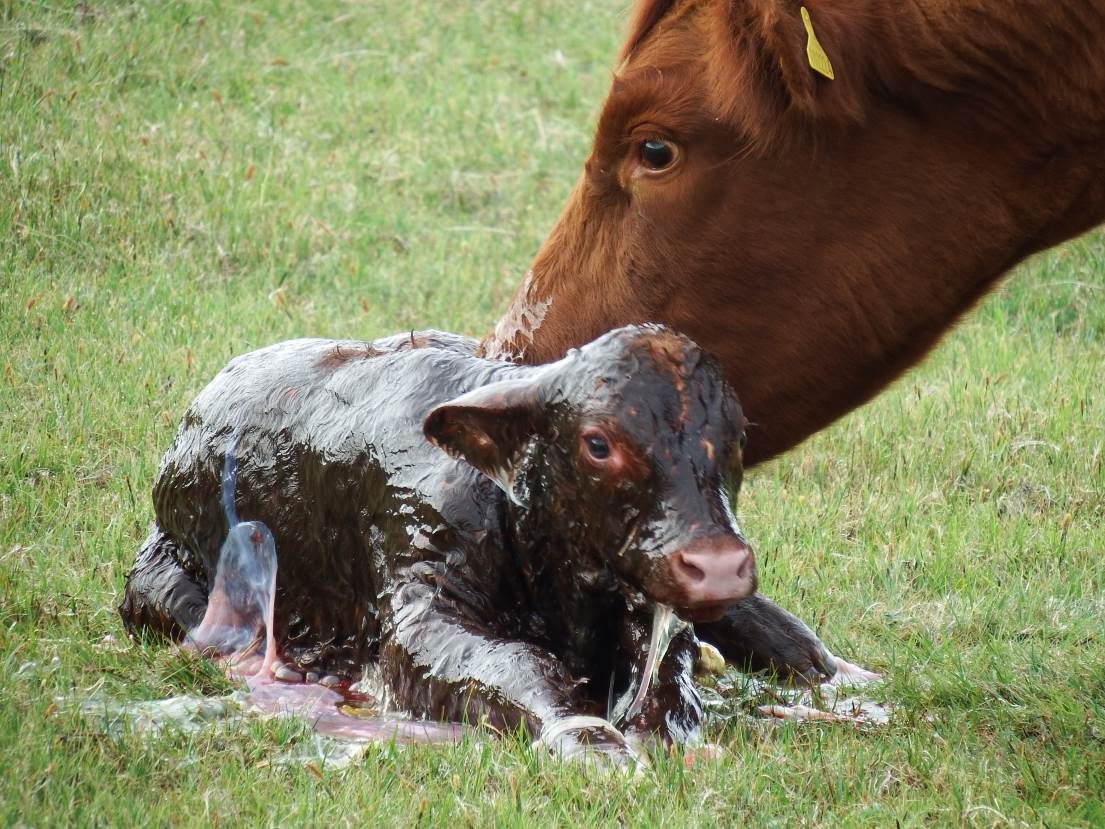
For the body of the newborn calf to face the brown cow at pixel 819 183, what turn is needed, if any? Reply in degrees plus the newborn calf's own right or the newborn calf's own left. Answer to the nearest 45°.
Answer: approximately 90° to the newborn calf's own left

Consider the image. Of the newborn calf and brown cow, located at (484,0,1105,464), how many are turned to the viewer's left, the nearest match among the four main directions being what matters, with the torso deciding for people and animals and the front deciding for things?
1

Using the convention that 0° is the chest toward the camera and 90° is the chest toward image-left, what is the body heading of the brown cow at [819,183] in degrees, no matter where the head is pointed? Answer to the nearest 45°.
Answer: approximately 90°

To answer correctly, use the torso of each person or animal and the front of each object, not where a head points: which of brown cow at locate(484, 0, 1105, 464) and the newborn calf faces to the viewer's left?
the brown cow

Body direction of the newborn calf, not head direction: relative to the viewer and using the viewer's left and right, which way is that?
facing the viewer and to the right of the viewer

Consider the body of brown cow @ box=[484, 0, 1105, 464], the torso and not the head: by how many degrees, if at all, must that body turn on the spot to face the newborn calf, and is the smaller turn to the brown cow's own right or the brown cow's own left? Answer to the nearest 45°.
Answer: approximately 45° to the brown cow's own left
